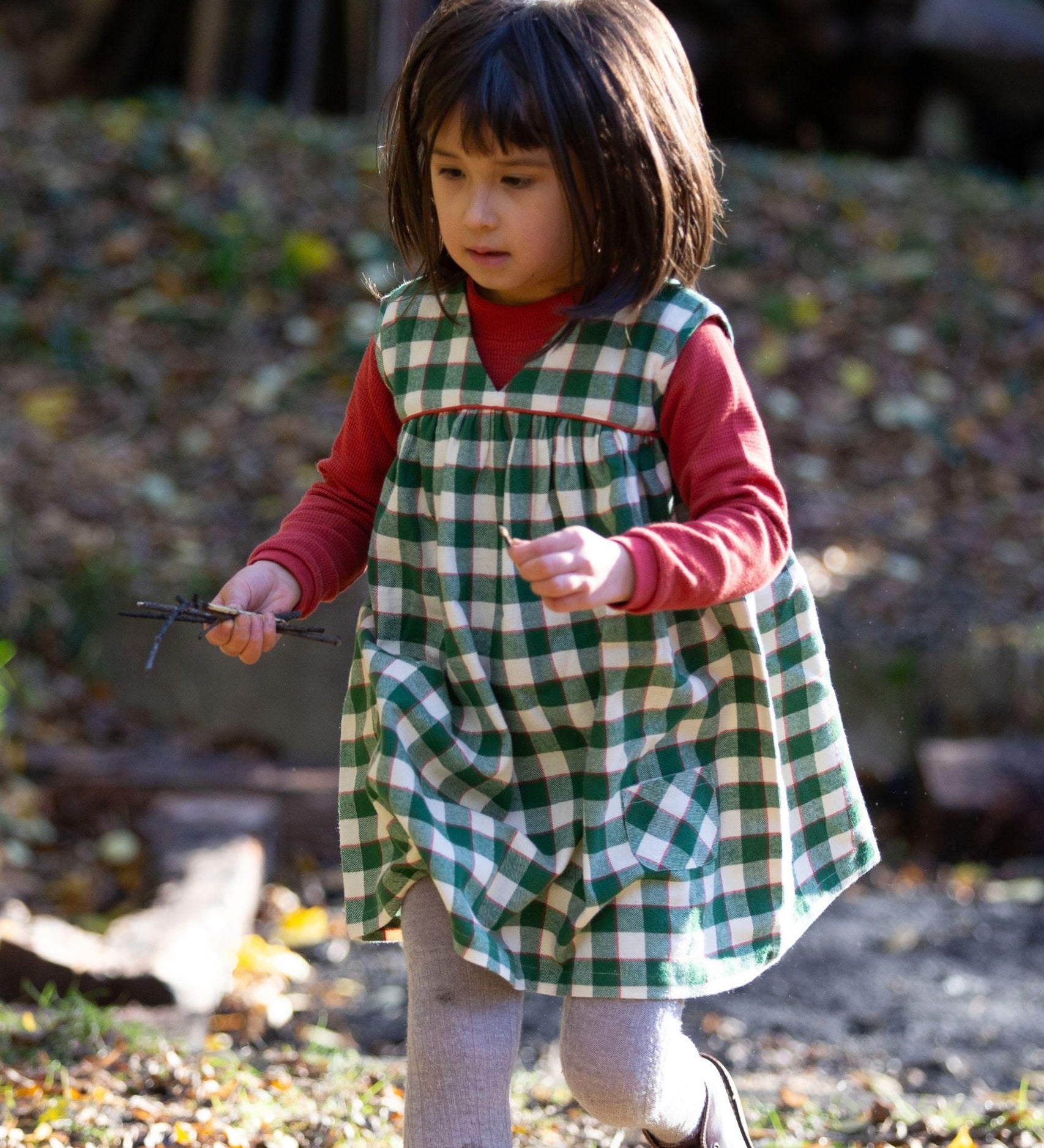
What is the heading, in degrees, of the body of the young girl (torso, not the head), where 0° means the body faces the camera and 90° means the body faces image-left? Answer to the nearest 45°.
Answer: approximately 45°

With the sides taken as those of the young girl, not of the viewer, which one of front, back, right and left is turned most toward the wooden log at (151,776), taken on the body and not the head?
right

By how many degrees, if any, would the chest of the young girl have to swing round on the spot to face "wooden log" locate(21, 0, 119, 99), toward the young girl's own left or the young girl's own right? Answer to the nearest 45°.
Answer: approximately 90° to the young girl's own right

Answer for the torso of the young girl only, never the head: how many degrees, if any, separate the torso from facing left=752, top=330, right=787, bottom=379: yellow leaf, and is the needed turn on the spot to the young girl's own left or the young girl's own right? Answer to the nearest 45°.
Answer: approximately 135° to the young girl's own right

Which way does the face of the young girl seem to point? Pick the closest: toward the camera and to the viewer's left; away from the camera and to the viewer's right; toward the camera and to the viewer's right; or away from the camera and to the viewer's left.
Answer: toward the camera and to the viewer's left

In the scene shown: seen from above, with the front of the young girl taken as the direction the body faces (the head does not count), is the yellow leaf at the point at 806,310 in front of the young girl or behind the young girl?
behind

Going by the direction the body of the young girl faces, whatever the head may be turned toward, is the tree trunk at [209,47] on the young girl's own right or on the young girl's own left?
on the young girl's own right
